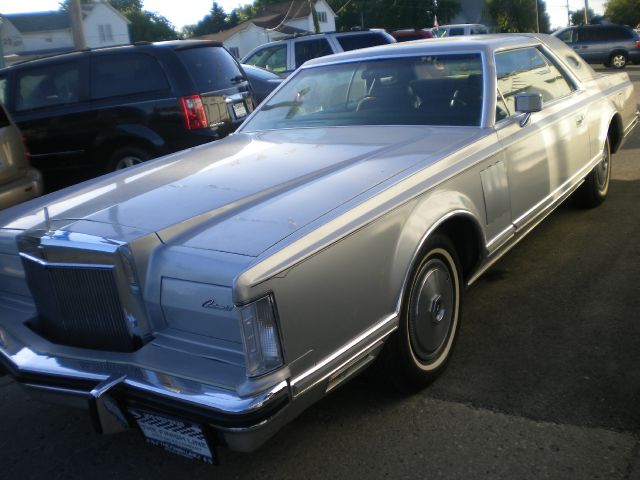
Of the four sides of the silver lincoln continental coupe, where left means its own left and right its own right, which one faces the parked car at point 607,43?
back

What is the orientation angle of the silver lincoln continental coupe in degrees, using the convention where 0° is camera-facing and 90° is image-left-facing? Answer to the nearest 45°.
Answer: approximately 45°

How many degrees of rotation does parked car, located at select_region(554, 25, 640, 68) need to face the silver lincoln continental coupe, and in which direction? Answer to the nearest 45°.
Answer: approximately 90° to its left

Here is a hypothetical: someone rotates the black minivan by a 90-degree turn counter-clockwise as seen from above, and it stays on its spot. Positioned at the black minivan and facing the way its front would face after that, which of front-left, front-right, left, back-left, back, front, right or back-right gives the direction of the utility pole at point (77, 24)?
back-right

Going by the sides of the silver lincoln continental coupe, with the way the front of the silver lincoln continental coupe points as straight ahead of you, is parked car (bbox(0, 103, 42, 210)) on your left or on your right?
on your right

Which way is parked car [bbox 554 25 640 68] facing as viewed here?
to the viewer's left

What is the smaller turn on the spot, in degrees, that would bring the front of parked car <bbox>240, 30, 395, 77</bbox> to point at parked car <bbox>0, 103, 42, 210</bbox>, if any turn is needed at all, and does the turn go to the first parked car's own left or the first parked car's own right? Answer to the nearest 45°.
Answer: approximately 90° to the first parked car's own left

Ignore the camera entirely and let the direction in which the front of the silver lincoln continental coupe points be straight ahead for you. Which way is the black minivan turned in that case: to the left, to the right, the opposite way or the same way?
to the right

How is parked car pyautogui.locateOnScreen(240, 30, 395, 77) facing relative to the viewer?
to the viewer's left

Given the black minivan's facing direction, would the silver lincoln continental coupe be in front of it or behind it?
behind

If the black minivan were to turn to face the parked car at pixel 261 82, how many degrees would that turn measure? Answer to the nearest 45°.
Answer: approximately 90° to its right
